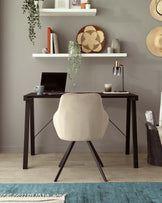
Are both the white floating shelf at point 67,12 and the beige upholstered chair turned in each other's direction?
yes

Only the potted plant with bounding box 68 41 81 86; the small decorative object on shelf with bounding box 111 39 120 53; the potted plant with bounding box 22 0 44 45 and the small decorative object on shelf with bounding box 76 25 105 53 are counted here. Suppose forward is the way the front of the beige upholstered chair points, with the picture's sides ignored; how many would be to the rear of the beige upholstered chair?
0

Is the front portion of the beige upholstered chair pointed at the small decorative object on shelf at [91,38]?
yes

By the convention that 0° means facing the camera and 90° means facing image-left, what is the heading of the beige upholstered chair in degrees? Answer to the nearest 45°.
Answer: approximately 180°

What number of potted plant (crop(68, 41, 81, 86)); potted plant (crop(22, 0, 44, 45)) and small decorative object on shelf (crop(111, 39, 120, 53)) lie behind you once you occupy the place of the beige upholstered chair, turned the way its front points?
0

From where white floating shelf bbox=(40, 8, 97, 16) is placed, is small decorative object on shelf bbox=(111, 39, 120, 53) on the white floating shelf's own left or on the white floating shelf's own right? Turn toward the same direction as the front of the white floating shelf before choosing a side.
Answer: on the white floating shelf's own left

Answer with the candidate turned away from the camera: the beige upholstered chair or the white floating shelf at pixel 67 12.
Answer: the beige upholstered chair

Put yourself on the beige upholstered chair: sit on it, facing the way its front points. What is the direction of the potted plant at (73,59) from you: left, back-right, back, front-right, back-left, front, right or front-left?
front

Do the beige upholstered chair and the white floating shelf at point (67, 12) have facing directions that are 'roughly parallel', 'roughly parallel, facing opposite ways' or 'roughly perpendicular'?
roughly parallel, facing opposite ways

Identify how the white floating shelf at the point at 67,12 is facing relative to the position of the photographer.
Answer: facing the viewer

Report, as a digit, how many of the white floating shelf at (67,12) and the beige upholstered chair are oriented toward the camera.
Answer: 1
